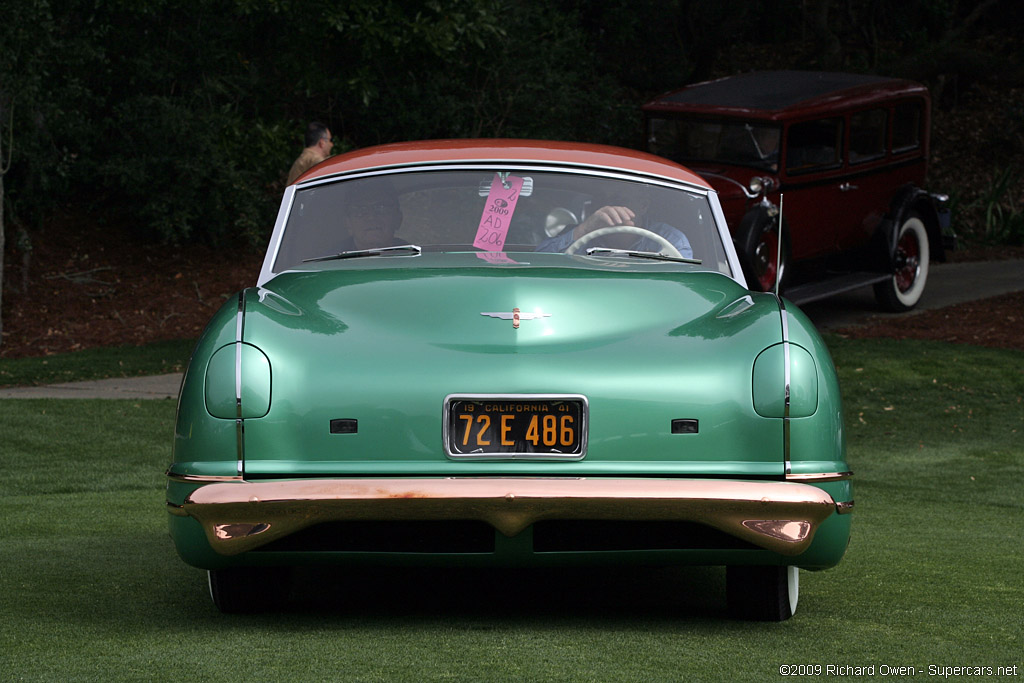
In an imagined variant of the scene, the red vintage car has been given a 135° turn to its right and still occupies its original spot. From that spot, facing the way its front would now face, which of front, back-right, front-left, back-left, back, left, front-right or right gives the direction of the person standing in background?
back-left

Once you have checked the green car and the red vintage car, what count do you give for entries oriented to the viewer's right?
0

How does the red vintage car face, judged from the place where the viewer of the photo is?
facing the viewer and to the left of the viewer

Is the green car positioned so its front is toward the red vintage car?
no

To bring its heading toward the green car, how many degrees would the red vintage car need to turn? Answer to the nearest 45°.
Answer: approximately 45° to its left
